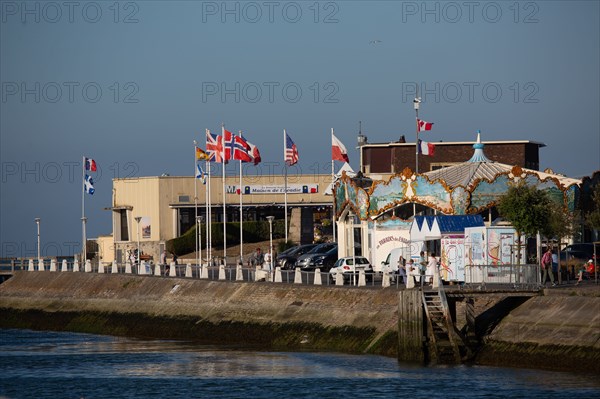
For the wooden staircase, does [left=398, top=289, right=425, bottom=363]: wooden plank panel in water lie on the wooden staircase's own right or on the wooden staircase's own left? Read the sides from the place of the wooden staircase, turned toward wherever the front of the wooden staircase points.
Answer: on the wooden staircase's own right

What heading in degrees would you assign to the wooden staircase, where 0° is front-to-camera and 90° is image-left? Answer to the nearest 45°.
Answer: approximately 0°
